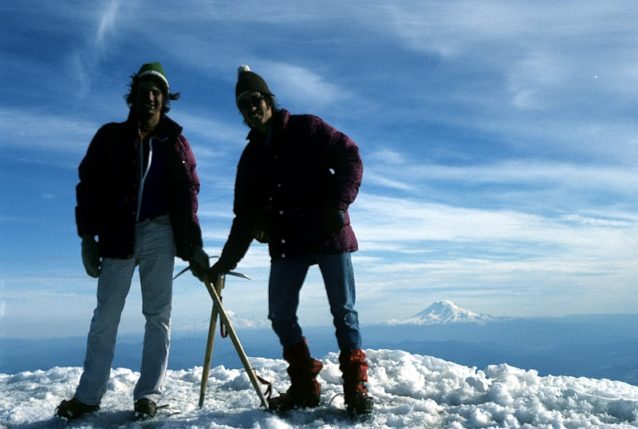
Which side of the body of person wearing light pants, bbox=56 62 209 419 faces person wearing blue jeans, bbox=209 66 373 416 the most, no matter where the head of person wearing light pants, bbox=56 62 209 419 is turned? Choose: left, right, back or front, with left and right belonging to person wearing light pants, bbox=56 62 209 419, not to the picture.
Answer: left

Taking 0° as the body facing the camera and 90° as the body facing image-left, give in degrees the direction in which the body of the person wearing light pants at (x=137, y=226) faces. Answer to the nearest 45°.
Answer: approximately 0°
